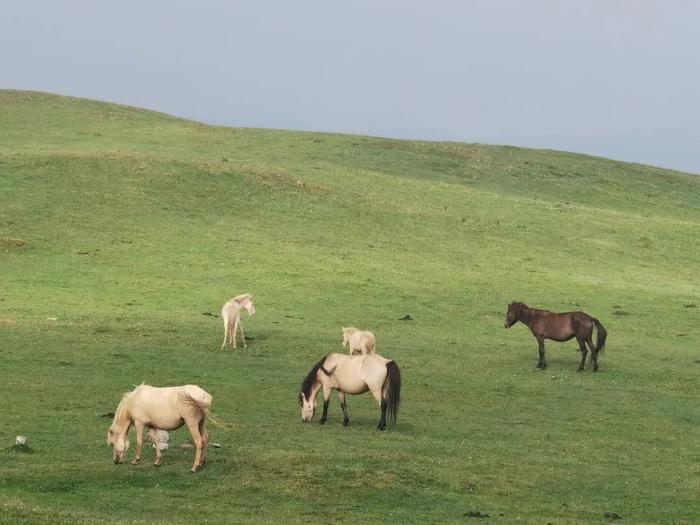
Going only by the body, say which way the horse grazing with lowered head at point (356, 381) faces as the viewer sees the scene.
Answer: to the viewer's left

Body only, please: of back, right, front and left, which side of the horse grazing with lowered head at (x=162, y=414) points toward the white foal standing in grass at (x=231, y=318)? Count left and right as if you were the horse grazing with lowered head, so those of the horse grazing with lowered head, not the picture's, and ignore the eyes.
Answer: right

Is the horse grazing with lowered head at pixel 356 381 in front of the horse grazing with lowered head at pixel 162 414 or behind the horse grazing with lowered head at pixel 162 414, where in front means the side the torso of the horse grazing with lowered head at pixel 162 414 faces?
behind

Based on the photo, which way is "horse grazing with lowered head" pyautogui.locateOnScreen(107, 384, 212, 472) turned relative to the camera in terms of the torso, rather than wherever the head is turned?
to the viewer's left

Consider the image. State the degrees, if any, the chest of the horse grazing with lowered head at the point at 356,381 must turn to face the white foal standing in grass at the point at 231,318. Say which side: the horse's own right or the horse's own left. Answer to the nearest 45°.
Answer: approximately 90° to the horse's own right

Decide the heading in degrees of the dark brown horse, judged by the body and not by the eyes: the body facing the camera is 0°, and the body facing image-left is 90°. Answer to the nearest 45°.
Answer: approximately 90°

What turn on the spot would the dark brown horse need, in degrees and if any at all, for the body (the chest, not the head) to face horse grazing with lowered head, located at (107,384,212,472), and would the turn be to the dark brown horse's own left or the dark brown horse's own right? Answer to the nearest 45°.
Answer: approximately 45° to the dark brown horse's own left

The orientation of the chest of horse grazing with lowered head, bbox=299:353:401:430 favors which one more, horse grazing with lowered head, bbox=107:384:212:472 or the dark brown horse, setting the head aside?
the horse grazing with lowered head

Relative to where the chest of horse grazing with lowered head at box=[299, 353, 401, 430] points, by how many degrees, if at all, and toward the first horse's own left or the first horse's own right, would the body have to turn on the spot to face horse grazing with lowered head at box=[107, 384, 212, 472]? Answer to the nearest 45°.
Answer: approximately 45° to the first horse's own left

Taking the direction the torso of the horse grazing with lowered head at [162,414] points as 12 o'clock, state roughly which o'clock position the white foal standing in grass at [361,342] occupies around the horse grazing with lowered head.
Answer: The white foal standing in grass is roughly at 4 o'clock from the horse grazing with lowered head.

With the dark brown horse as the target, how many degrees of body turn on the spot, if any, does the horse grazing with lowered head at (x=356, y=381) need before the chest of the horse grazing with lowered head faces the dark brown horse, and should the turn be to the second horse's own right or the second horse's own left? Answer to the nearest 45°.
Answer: approximately 135° to the second horse's own right

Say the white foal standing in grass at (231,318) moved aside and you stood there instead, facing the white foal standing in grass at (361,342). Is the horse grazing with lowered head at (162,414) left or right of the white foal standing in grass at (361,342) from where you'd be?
right
